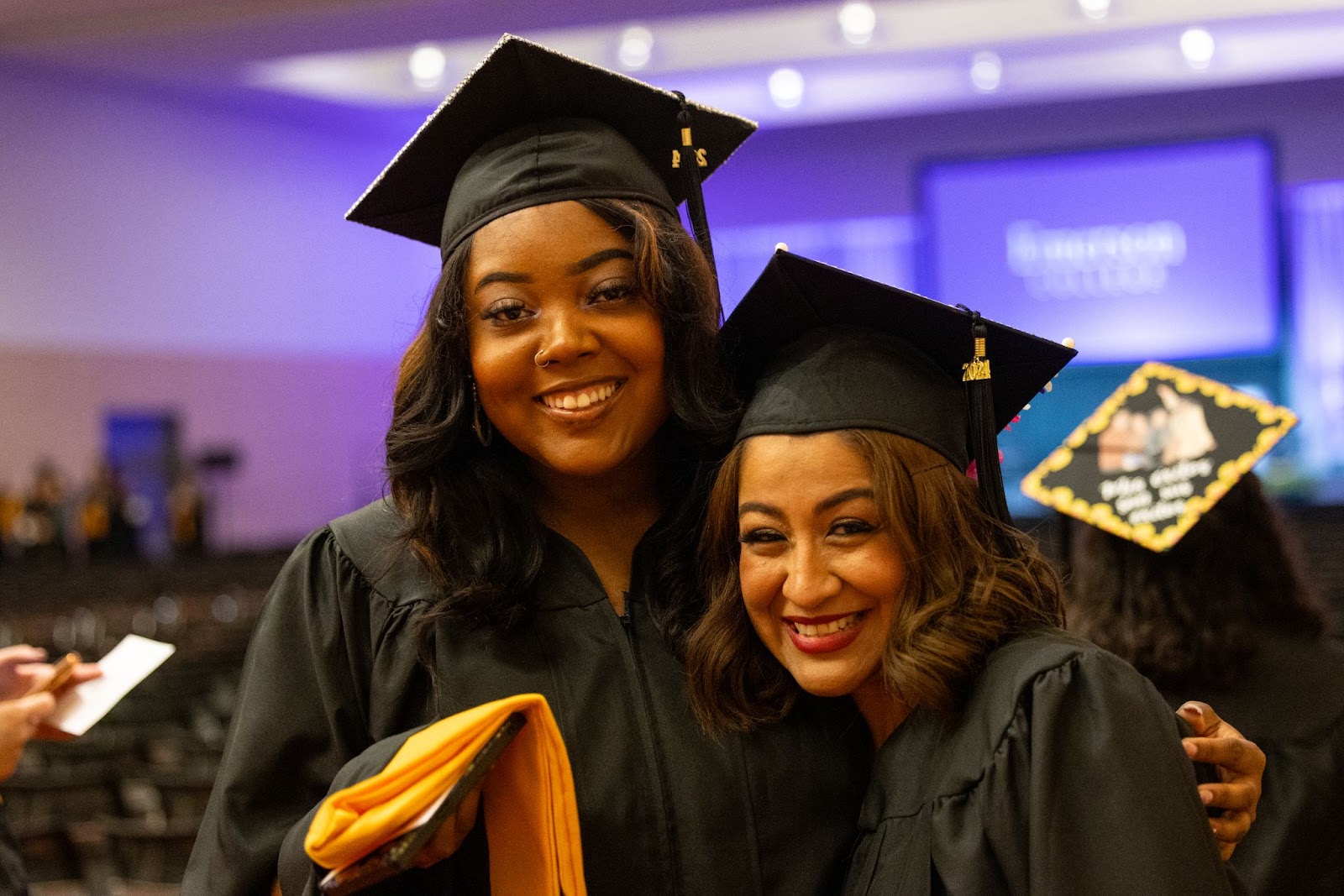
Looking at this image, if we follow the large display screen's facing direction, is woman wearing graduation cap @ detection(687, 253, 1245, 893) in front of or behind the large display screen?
in front

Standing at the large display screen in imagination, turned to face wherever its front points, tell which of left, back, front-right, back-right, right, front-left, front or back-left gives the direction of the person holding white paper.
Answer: front

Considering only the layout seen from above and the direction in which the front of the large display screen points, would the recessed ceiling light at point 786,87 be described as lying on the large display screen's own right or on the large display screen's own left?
on the large display screen's own right

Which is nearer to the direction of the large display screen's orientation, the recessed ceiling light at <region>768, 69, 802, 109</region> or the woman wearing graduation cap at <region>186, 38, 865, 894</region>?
the woman wearing graduation cap

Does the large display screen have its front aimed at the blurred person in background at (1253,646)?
yes

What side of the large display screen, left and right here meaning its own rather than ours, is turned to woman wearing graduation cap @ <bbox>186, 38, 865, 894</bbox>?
front

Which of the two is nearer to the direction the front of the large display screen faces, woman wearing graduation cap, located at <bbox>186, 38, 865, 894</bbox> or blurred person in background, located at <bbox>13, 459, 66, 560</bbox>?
the woman wearing graduation cap

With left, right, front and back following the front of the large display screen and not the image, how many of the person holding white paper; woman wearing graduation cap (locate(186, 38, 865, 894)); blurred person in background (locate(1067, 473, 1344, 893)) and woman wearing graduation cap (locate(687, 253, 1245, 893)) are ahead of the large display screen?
4

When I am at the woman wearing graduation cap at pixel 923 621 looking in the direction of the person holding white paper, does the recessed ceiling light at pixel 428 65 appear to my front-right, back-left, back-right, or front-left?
front-right

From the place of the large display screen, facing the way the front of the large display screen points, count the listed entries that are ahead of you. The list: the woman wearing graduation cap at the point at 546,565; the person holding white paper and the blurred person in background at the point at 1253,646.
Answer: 3

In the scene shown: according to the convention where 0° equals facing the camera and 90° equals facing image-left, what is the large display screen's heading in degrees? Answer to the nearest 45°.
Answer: approximately 0°

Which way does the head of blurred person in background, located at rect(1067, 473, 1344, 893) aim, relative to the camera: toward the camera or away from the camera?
away from the camera
